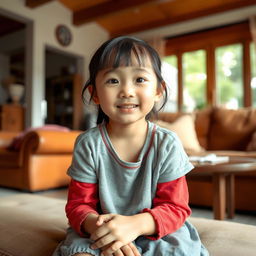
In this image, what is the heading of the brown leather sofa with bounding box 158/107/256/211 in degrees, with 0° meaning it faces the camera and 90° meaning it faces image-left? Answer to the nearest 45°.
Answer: approximately 0°

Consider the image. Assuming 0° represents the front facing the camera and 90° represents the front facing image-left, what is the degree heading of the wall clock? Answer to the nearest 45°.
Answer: approximately 315°

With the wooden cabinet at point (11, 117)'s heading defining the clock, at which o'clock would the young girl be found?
The young girl is roughly at 12 o'clock from the wooden cabinet.

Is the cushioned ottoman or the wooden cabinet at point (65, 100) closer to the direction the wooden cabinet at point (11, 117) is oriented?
the cushioned ottoman

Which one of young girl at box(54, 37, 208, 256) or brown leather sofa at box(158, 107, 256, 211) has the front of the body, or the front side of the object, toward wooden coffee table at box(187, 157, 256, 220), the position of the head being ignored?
the brown leather sofa

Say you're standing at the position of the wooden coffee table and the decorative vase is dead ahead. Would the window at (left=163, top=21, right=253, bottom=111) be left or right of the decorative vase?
right

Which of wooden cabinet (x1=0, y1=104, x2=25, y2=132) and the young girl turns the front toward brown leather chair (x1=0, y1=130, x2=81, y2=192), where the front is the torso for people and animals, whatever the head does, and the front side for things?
the wooden cabinet

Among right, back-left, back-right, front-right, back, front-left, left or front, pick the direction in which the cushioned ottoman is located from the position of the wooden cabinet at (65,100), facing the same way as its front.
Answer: front-left

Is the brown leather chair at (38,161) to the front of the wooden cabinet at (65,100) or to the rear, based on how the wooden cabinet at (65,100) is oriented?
to the front

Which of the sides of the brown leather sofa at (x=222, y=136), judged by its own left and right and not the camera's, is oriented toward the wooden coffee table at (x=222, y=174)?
front
